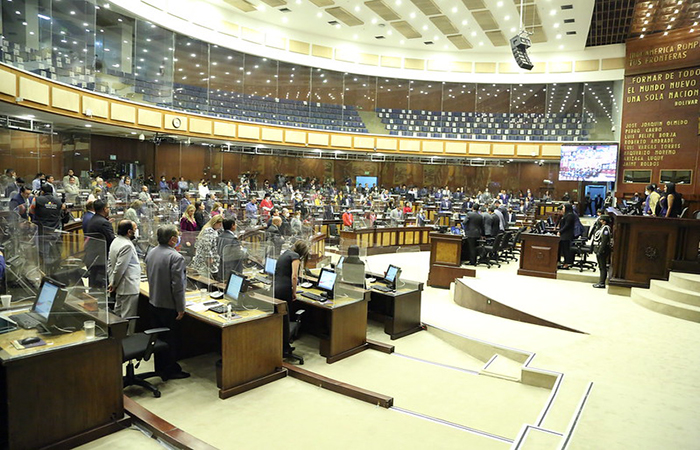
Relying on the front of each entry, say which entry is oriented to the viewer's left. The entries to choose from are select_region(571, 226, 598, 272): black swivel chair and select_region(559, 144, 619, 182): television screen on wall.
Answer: the black swivel chair

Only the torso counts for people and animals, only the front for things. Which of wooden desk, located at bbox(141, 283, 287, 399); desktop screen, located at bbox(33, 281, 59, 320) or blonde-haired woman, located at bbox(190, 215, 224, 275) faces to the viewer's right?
the blonde-haired woman

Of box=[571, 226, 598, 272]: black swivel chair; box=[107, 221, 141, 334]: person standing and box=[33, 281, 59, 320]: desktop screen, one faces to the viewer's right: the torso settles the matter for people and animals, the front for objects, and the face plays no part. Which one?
the person standing

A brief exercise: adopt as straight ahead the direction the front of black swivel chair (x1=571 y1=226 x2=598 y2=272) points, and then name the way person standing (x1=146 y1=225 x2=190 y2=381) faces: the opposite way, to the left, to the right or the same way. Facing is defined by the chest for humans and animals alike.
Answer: to the right

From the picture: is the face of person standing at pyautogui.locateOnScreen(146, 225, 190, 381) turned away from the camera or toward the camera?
away from the camera

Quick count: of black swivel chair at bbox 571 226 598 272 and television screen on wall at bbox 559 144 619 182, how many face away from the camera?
0

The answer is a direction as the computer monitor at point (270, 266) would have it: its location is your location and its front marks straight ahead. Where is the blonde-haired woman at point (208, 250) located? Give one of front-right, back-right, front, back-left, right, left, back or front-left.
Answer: right

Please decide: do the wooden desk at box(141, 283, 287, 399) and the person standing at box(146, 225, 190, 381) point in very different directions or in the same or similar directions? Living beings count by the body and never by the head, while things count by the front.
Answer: very different directions

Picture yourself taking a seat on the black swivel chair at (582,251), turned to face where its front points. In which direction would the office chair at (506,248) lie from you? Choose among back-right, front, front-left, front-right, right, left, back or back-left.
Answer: front-right

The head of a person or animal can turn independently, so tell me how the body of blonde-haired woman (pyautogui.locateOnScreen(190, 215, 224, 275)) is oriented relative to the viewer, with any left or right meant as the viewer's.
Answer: facing to the right of the viewer

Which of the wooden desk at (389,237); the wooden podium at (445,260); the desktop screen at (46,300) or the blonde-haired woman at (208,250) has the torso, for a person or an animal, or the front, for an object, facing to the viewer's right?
the blonde-haired woman

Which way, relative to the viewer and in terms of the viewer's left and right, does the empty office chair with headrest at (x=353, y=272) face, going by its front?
facing away from the viewer

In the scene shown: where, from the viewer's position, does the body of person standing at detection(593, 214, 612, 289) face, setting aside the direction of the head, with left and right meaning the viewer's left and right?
facing to the left of the viewer

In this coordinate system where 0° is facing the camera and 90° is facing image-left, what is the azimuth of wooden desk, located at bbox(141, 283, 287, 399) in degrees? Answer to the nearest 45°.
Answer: approximately 45°

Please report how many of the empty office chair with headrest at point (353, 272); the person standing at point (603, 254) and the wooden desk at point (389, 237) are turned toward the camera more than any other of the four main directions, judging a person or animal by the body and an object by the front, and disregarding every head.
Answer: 1

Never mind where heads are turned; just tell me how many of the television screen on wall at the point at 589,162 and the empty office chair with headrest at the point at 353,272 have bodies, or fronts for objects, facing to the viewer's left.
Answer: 0
